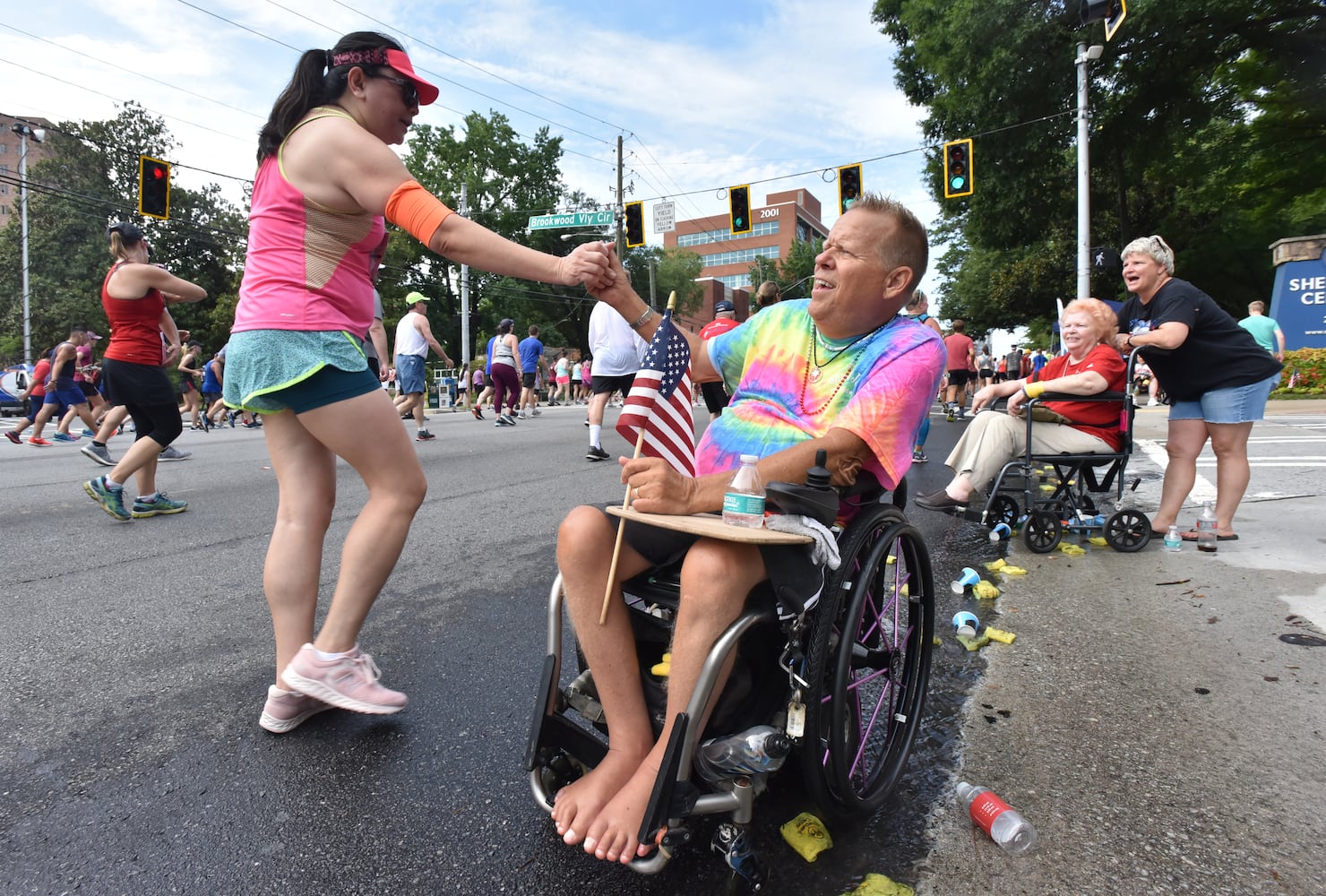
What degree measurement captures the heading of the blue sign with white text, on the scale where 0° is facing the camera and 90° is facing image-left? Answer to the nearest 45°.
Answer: approximately 0°

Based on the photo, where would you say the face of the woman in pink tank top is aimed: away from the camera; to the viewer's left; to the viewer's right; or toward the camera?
to the viewer's right

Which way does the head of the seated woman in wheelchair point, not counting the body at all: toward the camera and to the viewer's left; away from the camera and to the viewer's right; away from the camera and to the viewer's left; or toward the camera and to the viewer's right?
toward the camera and to the viewer's left

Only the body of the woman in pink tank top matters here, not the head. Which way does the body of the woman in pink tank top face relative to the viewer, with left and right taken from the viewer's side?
facing to the right of the viewer

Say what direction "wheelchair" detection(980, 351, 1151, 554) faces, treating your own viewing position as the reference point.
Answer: facing to the left of the viewer

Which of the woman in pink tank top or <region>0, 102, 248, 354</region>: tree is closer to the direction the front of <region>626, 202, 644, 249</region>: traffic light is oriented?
the woman in pink tank top

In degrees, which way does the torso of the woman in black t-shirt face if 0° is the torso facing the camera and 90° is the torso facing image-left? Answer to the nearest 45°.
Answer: approximately 45°

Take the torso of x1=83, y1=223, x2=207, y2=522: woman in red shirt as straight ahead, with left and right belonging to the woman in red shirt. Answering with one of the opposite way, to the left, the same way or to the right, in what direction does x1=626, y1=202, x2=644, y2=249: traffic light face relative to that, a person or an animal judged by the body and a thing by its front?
the opposite way

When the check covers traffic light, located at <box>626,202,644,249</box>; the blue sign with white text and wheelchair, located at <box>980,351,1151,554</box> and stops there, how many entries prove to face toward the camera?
2

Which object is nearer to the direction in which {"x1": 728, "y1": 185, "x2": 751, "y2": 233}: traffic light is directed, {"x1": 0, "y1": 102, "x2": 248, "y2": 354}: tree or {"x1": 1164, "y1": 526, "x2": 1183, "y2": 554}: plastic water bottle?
the plastic water bottle

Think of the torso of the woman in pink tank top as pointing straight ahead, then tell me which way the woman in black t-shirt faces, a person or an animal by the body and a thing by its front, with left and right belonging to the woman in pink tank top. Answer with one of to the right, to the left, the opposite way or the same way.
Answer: the opposite way

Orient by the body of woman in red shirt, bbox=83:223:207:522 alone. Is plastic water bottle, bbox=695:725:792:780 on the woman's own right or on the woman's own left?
on the woman's own right

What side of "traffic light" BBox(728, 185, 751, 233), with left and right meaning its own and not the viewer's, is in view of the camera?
front

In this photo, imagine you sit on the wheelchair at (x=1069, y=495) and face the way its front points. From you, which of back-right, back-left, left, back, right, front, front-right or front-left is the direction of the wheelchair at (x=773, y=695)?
left

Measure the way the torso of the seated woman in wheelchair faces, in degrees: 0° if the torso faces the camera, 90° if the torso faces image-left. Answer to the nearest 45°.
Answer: approximately 90°

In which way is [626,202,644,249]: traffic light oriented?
toward the camera

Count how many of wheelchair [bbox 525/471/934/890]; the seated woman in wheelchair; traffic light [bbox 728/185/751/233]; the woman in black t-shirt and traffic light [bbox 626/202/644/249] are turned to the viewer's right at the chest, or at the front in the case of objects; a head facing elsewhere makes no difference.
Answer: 0
